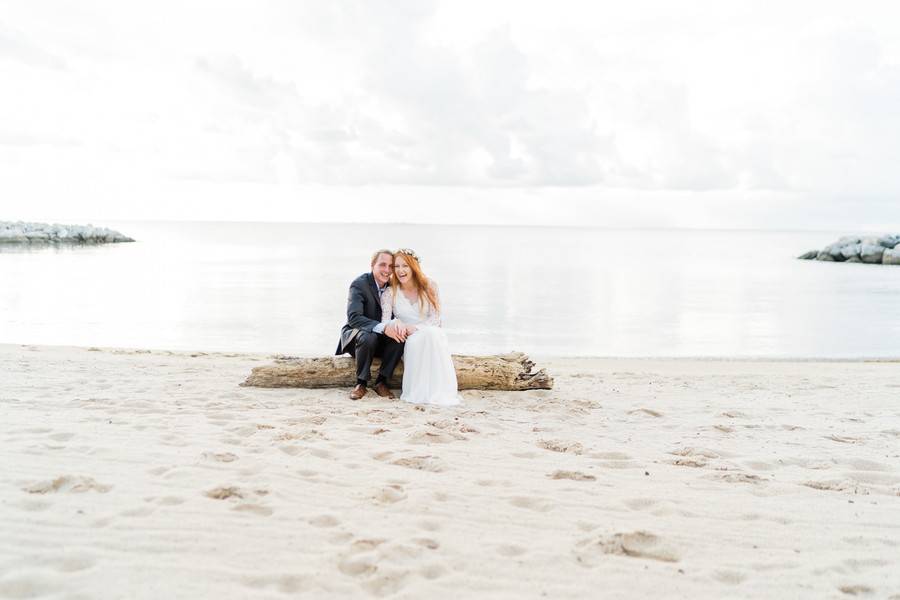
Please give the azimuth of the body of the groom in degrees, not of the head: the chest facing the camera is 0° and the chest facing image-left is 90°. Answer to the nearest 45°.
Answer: approximately 315°

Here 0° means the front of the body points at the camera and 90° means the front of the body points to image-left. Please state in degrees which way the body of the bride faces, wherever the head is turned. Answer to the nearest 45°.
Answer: approximately 0°
